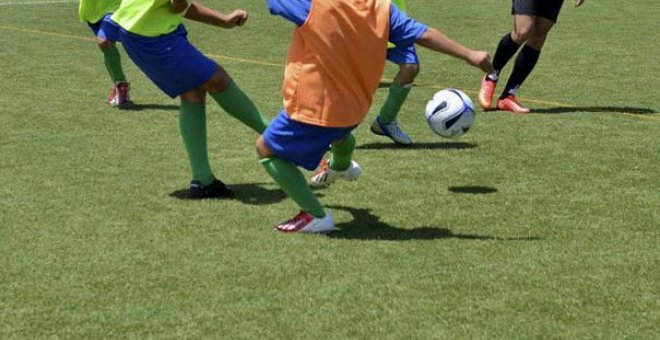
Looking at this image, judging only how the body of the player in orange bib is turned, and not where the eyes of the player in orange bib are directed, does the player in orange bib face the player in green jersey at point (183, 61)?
no

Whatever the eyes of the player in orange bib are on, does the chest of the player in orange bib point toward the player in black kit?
no

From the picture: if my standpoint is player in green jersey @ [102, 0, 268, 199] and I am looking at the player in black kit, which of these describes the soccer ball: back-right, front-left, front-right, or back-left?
front-right

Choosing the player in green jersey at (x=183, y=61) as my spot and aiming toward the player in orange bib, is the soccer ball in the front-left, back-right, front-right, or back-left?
front-left
